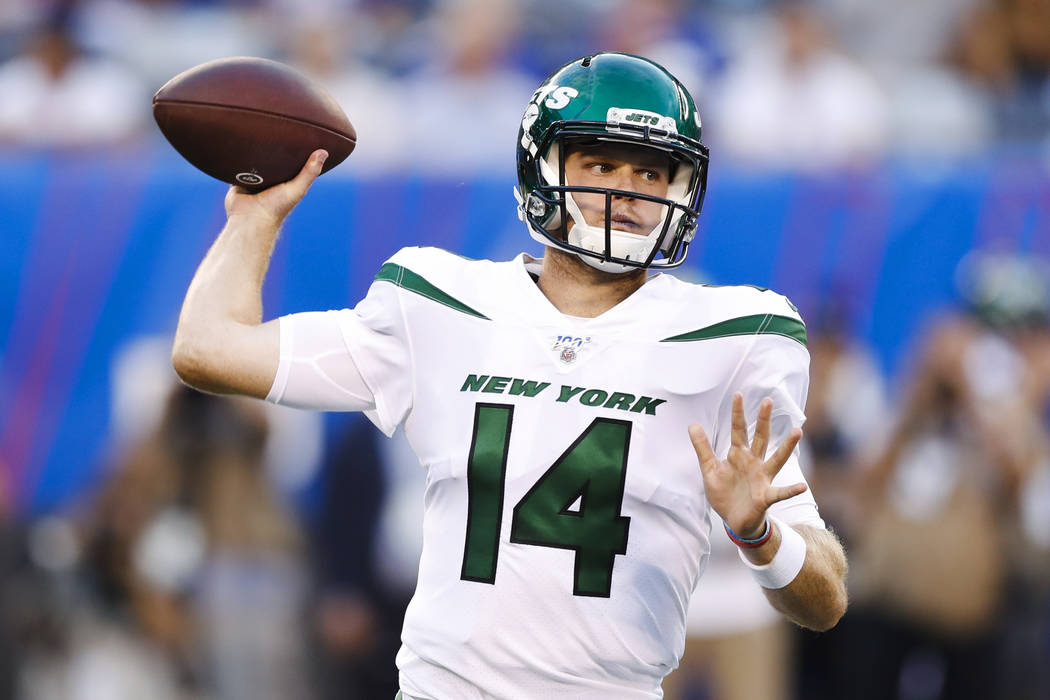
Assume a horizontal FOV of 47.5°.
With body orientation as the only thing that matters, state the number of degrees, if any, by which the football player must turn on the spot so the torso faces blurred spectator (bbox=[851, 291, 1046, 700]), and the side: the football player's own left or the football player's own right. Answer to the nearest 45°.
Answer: approximately 135° to the football player's own left

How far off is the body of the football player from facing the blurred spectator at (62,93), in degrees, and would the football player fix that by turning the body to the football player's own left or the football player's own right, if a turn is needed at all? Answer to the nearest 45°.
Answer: approximately 135° to the football player's own right

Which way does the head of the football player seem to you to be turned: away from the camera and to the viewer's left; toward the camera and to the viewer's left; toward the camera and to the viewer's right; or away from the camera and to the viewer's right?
toward the camera and to the viewer's right

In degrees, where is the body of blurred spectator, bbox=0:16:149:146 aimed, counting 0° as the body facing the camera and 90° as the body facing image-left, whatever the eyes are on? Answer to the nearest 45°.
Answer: approximately 0°

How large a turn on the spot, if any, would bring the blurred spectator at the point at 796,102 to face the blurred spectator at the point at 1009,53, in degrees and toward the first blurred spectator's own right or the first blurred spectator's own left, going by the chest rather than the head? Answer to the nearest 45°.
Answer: approximately 135° to the first blurred spectator's own left

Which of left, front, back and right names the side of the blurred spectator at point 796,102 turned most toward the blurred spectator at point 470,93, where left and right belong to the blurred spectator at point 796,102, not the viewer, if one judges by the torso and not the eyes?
right

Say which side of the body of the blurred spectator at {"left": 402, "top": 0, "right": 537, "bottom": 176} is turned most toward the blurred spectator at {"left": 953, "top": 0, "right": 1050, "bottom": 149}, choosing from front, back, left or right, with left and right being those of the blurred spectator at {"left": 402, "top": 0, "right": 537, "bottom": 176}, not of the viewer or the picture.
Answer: left
